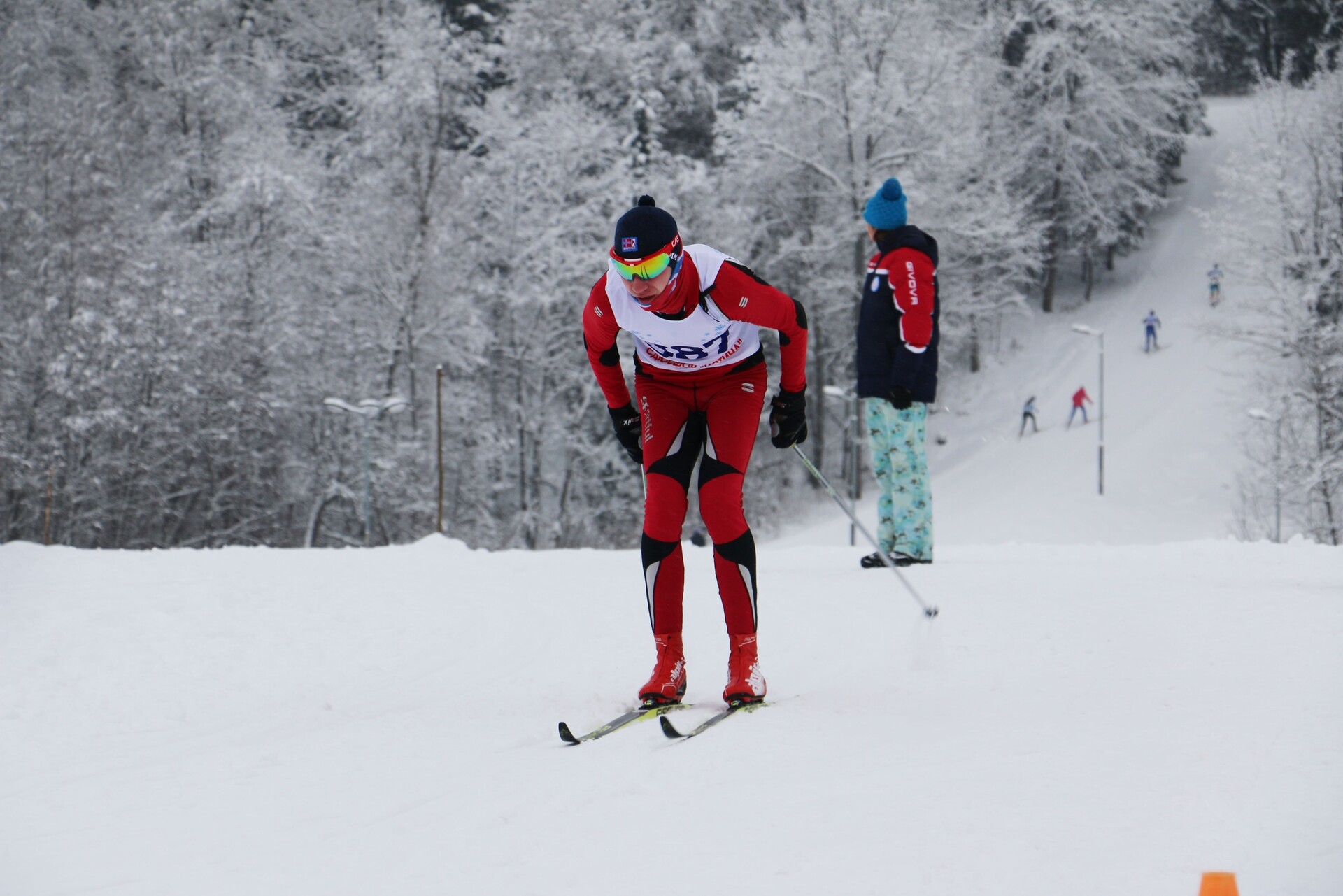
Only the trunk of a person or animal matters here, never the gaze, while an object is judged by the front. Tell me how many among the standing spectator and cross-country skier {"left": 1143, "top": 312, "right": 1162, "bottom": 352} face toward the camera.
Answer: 1

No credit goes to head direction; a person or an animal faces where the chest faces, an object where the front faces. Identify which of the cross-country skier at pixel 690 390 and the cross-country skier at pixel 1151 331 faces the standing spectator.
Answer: the cross-country skier at pixel 1151 331

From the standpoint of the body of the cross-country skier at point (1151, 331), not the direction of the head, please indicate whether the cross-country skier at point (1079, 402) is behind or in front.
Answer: in front

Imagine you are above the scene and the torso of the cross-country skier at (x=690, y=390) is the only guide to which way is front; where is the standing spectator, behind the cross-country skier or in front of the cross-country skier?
behind

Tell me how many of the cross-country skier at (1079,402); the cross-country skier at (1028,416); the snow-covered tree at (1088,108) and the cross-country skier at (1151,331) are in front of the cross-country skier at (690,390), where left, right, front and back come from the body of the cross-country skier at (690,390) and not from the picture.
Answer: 0

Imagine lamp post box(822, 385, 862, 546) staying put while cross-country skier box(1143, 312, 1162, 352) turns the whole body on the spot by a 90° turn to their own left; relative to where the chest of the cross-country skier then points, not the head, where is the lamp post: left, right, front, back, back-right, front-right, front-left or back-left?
back-right

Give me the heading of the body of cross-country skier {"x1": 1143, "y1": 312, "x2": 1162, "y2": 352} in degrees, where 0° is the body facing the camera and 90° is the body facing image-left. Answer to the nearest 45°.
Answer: approximately 0°

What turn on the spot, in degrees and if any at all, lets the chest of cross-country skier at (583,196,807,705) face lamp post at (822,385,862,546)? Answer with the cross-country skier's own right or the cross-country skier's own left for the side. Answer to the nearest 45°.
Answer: approximately 135° to the cross-country skier's own right

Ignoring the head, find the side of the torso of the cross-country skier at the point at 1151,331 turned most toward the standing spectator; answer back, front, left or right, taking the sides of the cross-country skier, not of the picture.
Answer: front

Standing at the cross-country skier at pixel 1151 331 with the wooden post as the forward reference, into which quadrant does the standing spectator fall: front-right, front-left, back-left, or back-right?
front-left

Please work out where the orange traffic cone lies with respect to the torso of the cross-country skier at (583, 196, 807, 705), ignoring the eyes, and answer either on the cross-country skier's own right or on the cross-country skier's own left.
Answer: on the cross-country skier's own left
